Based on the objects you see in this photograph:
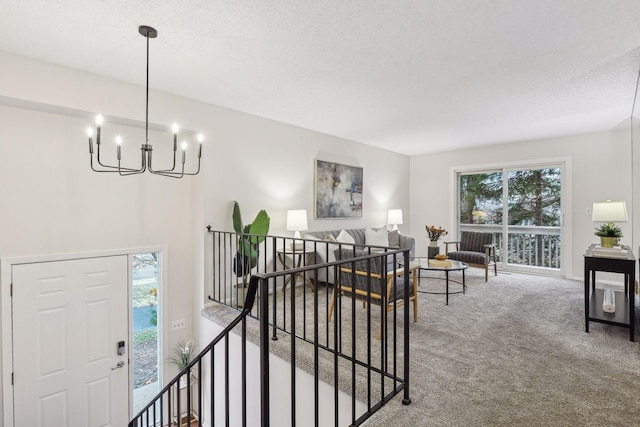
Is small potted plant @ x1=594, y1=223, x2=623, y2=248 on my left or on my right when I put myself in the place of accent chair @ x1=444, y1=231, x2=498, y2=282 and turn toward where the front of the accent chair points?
on my left

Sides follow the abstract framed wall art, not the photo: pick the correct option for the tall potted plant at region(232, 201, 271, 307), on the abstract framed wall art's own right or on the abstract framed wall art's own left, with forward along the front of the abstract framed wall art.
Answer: on the abstract framed wall art's own right

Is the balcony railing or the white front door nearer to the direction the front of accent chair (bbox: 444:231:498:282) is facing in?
the white front door

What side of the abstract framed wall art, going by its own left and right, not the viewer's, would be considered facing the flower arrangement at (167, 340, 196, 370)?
right

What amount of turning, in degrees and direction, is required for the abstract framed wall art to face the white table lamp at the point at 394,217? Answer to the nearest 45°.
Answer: approximately 90° to its left

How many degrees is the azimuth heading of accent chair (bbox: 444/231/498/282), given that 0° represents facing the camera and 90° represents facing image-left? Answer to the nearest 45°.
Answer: approximately 45°

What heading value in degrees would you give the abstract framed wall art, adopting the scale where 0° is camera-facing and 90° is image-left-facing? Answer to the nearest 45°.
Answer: approximately 315°

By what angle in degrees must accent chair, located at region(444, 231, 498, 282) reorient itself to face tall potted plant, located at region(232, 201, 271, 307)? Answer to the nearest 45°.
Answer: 0° — it already faces it

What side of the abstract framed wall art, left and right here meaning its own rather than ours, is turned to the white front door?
right
